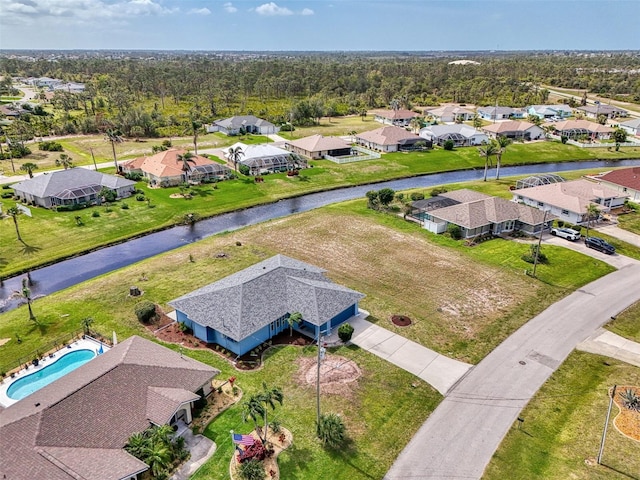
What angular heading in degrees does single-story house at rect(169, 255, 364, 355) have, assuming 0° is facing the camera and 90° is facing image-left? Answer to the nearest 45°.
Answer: approximately 315°

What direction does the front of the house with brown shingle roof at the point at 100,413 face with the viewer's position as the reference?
facing the viewer and to the right of the viewer

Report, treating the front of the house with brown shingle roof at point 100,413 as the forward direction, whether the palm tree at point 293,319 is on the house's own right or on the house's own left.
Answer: on the house's own left

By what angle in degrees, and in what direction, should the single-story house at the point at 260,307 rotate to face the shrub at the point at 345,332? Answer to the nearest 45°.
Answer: approximately 45° to its left

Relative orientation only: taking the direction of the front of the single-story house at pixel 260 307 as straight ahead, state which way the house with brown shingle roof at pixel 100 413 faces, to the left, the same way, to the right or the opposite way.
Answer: the same way

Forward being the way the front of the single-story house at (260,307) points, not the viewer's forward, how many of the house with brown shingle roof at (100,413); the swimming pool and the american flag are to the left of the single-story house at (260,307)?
0

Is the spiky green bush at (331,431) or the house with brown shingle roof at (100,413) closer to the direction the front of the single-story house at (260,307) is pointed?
the spiky green bush

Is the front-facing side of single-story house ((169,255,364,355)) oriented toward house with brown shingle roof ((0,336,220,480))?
no

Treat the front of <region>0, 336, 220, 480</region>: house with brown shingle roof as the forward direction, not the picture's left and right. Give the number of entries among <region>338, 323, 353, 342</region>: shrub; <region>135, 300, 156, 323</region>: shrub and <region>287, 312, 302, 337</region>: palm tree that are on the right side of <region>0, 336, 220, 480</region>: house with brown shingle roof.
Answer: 0

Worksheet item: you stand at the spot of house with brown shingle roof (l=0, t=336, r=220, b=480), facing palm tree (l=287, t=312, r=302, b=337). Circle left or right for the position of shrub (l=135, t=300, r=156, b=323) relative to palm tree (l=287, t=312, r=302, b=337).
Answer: left

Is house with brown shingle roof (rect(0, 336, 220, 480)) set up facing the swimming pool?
no

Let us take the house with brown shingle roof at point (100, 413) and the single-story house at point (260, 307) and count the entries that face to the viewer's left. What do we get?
0

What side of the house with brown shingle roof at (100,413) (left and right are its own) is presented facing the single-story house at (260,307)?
left

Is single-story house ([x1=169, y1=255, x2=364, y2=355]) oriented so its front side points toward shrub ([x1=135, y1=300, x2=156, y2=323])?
no

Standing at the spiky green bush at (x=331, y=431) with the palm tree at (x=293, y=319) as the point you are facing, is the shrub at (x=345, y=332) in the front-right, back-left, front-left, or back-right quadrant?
front-right
